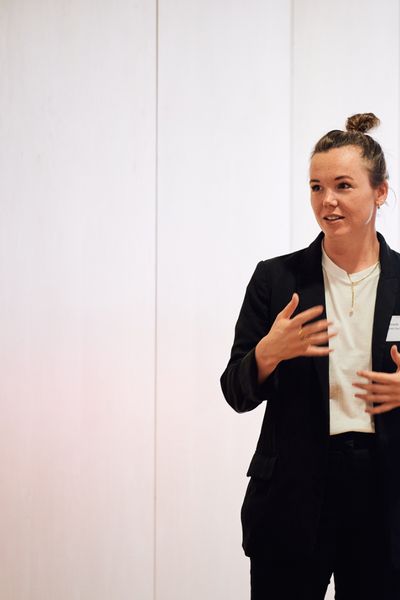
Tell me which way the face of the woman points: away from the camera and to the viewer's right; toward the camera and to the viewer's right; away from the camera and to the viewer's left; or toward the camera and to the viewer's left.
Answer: toward the camera and to the viewer's left

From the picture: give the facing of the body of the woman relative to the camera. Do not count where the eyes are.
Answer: toward the camera
